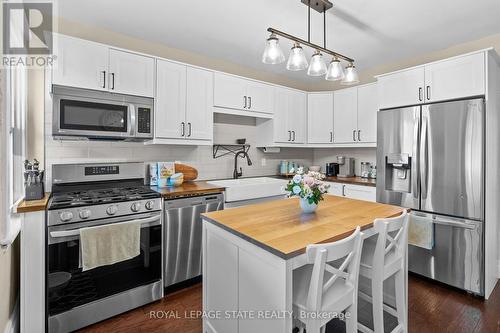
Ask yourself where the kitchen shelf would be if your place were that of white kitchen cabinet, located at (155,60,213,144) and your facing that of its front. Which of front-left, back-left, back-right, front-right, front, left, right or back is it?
left

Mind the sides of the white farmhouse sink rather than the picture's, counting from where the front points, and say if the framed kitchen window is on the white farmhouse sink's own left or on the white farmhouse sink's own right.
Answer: on the white farmhouse sink's own right

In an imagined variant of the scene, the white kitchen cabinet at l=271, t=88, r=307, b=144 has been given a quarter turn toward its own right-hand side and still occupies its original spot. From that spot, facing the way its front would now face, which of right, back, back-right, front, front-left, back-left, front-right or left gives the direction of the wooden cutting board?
front

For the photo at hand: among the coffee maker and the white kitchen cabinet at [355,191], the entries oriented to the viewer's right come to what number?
0

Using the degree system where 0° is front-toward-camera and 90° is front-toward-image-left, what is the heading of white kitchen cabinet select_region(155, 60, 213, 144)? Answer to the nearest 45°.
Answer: approximately 315°

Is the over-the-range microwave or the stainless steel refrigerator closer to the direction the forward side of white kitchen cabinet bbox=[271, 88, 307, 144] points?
the stainless steel refrigerator

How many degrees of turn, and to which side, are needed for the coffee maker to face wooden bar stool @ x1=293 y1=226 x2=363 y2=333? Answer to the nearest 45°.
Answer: approximately 45° to its left

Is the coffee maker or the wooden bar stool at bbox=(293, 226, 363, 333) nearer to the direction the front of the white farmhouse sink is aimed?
the wooden bar stool
